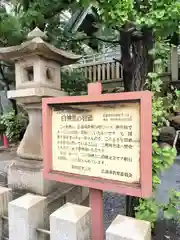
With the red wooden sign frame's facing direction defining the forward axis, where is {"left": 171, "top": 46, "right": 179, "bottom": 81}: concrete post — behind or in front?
behind

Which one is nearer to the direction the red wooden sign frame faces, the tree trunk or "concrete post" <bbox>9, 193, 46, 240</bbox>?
the concrete post

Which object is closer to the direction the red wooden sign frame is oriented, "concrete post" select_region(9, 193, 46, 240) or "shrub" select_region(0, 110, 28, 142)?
the concrete post

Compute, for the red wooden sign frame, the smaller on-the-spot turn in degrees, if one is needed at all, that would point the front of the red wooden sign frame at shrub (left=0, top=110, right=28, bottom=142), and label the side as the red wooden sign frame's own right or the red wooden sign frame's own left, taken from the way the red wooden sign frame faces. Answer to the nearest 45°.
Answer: approximately 90° to the red wooden sign frame's own right

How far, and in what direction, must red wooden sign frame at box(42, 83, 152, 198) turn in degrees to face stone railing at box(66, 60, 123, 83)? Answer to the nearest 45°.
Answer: approximately 135° to its right

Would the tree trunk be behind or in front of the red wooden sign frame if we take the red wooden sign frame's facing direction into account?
behind

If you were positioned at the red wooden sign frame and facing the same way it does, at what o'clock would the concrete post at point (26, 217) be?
The concrete post is roughly at 2 o'clock from the red wooden sign frame.

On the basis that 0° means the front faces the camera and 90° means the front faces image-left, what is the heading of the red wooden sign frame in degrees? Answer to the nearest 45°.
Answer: approximately 45°

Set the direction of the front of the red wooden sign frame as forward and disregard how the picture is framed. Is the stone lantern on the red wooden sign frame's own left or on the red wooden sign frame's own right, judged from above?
on the red wooden sign frame's own right
